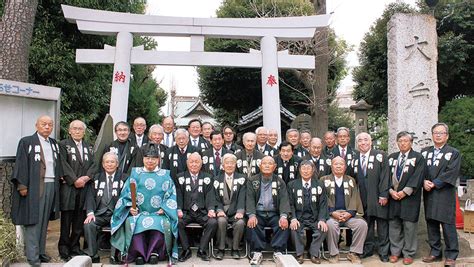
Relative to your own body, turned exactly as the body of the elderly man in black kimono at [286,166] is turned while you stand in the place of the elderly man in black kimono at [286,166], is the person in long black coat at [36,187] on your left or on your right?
on your right

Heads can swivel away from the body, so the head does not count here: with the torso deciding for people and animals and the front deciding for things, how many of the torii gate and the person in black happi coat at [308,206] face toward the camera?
2

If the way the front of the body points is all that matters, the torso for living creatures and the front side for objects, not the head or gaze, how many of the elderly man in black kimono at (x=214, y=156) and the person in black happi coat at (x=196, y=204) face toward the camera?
2

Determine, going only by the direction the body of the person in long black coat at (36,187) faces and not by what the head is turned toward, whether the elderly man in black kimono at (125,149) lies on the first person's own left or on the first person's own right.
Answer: on the first person's own left

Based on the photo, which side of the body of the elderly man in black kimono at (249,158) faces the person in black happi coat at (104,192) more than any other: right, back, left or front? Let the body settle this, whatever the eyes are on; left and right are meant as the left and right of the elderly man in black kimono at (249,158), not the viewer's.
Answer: right

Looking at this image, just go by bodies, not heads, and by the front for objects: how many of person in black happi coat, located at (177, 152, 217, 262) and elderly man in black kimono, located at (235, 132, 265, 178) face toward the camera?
2

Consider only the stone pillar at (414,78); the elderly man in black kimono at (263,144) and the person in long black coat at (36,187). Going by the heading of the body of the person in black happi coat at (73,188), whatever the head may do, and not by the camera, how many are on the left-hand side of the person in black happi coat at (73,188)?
2
